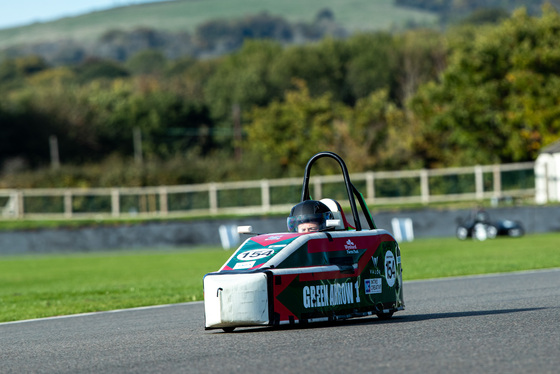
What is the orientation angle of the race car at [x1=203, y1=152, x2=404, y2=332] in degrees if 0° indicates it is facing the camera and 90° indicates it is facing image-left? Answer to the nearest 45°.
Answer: approximately 45°

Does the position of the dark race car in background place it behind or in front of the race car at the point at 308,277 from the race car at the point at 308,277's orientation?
behind
